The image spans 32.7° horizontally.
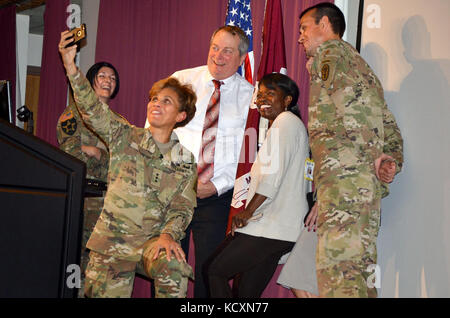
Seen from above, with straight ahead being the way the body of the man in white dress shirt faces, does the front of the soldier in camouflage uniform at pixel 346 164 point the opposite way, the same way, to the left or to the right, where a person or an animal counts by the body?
to the right

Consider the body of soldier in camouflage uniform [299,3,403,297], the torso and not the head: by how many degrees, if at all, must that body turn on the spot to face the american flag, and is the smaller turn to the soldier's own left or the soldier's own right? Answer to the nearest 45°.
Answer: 0° — they already face it

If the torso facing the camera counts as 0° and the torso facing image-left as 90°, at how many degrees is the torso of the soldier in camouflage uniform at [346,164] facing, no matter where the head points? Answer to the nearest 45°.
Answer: approximately 135°

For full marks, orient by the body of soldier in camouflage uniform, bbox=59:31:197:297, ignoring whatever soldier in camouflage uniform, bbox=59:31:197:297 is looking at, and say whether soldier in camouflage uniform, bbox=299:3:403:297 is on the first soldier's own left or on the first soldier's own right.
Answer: on the first soldier's own left

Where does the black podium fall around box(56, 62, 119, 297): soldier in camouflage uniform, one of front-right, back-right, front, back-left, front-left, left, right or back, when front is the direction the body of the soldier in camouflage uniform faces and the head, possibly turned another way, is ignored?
front-right

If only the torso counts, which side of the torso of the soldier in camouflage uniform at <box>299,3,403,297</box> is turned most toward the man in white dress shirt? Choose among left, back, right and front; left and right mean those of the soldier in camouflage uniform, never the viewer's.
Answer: front

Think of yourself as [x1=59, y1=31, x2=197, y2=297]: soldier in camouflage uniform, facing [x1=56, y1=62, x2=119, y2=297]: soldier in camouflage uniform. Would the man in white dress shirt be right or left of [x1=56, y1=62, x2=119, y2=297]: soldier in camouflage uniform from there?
right
